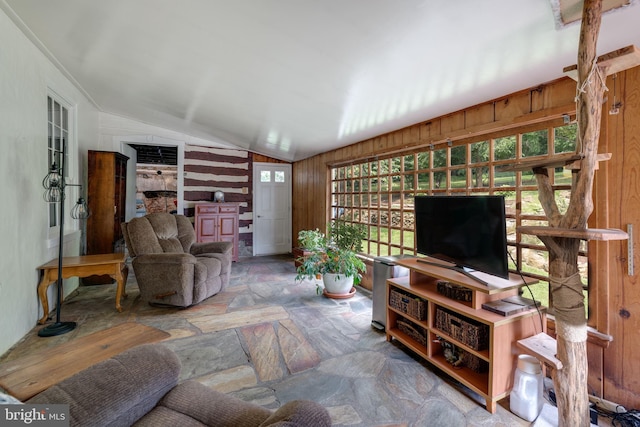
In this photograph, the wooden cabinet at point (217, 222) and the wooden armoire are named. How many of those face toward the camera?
1

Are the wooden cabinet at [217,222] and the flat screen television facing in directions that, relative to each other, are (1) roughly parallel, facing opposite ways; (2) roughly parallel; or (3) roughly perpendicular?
roughly perpendicular

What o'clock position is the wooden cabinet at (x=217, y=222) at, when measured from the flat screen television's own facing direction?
The wooden cabinet is roughly at 2 o'clock from the flat screen television.

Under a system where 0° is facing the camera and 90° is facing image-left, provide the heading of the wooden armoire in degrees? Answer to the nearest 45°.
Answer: approximately 270°

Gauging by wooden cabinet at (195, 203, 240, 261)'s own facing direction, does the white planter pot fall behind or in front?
in front

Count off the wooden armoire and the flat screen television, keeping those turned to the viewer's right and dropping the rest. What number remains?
1

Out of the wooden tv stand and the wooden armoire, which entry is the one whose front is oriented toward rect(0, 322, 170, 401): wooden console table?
the wooden tv stand

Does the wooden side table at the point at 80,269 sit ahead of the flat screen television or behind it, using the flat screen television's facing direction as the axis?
ahead

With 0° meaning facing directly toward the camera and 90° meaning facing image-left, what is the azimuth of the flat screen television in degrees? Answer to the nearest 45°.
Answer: approximately 45°

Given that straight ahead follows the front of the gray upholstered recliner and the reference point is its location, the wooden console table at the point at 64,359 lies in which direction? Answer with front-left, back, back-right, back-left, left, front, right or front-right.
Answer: front-right
